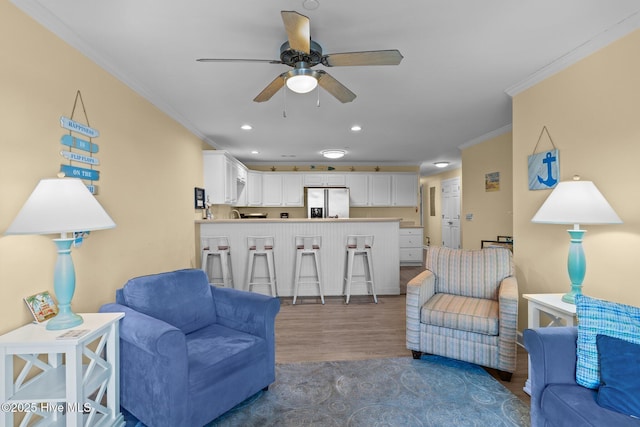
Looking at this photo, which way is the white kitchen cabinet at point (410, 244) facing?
toward the camera

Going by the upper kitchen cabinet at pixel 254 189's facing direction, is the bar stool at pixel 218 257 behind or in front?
in front

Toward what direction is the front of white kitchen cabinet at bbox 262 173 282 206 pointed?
toward the camera

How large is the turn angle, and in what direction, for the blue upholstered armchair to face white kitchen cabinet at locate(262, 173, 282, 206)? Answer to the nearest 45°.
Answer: approximately 135° to its left

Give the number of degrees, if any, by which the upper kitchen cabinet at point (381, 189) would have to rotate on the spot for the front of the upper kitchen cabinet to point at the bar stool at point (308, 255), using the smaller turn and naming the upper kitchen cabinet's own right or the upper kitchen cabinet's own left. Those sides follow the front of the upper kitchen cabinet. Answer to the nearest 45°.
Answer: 0° — it already faces it

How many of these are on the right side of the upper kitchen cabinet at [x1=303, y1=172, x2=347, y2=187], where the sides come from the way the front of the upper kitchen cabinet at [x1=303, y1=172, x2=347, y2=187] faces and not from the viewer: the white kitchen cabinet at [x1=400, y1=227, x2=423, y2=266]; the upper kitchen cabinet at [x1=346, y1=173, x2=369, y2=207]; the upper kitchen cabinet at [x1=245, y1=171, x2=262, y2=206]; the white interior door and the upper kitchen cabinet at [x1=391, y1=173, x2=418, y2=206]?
1

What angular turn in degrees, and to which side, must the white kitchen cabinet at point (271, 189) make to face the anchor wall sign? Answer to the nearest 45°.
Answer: approximately 45° to its left

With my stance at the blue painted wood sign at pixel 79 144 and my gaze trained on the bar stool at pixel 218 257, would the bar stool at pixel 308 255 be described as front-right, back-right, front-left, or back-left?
front-right

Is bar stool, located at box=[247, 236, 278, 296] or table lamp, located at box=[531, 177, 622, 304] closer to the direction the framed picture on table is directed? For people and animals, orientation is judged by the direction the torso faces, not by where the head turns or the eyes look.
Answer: the table lamp

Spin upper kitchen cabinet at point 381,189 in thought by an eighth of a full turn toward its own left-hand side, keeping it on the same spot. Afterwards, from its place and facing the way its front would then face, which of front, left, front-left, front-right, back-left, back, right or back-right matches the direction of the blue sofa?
front-right

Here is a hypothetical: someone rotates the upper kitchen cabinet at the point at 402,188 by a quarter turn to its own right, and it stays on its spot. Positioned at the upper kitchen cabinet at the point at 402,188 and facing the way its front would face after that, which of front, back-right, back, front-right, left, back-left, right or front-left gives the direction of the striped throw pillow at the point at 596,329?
left

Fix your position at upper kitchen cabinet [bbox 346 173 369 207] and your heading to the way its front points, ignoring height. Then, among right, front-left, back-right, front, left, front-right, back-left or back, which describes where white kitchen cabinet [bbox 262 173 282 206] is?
right

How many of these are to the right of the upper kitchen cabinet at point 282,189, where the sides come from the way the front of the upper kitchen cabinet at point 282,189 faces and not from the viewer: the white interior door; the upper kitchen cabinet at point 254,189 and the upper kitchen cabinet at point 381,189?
1

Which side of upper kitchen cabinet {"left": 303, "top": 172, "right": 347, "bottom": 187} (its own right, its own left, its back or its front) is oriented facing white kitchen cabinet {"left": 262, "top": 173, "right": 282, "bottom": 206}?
right
